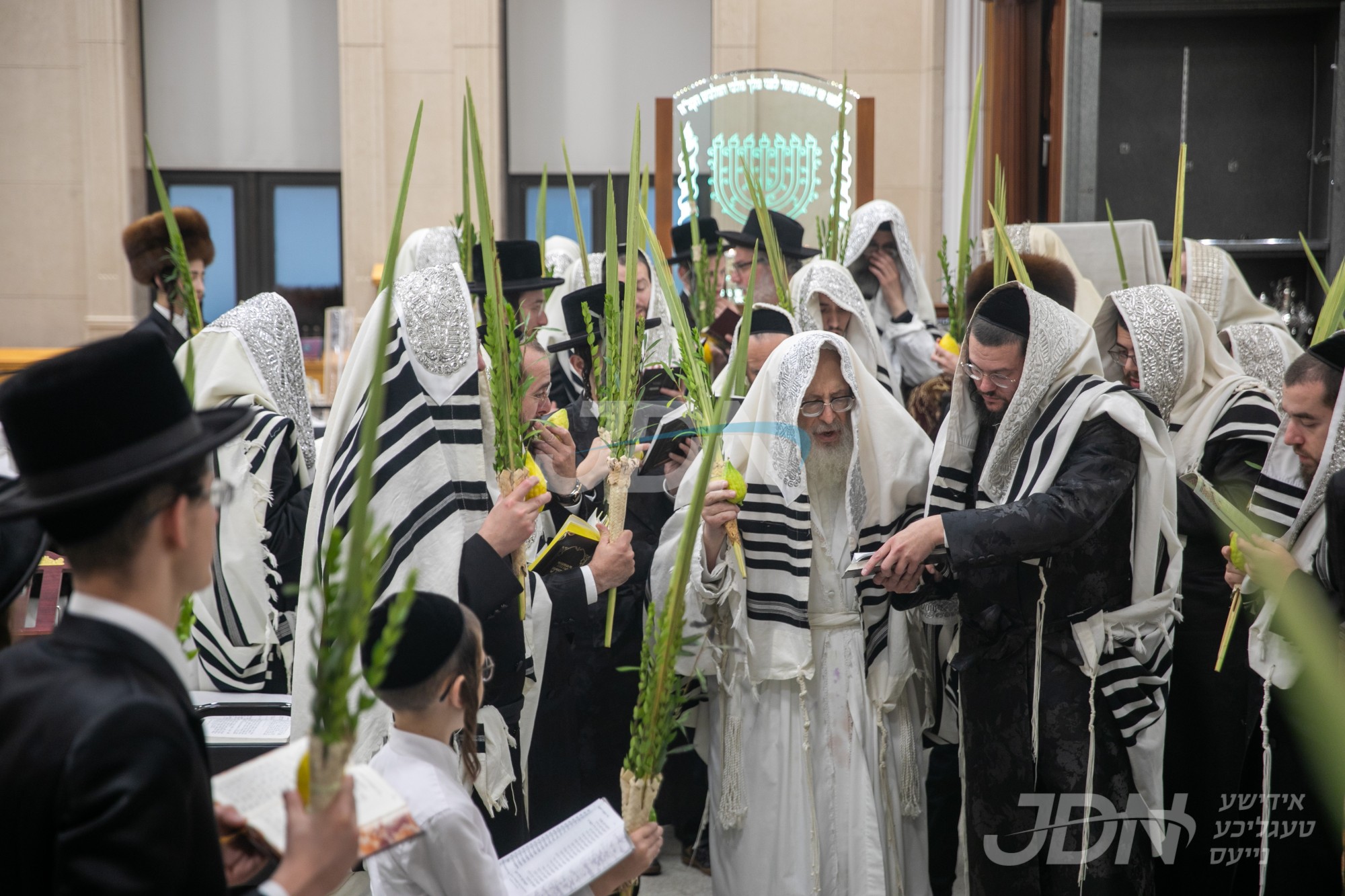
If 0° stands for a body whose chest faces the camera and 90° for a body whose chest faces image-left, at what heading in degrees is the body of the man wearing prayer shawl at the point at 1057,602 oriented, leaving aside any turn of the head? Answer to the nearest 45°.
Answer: approximately 45°

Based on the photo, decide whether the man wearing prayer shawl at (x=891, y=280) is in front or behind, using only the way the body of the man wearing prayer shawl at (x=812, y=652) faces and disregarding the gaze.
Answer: behind

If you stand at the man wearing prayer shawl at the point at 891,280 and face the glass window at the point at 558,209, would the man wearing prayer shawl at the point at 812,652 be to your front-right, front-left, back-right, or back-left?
back-left

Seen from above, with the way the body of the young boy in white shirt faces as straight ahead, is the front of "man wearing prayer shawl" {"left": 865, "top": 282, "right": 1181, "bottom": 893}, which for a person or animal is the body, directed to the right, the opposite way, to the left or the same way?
the opposite way

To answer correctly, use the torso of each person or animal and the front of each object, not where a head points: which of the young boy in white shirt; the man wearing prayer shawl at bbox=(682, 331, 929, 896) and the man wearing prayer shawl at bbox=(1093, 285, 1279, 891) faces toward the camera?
the man wearing prayer shawl at bbox=(682, 331, 929, 896)

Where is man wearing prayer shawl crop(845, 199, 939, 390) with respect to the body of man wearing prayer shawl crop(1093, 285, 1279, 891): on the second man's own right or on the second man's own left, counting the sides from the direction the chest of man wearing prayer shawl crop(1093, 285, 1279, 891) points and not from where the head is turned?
on the second man's own right

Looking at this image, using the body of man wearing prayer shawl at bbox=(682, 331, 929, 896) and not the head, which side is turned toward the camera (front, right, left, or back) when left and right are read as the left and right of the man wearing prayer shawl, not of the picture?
front

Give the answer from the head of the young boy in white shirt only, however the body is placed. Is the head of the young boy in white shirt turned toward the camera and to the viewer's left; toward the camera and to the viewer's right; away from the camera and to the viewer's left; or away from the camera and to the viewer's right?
away from the camera and to the viewer's right

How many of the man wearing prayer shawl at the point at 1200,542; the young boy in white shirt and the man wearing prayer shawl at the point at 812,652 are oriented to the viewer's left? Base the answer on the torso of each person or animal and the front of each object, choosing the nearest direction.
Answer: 1

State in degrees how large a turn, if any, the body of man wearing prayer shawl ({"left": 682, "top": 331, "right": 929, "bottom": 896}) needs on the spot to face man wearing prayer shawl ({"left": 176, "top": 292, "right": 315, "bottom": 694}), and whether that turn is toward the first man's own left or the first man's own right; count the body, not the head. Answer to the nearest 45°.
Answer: approximately 90° to the first man's own right

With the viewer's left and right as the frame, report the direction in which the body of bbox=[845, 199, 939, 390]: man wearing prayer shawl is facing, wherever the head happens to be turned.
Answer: facing the viewer and to the left of the viewer

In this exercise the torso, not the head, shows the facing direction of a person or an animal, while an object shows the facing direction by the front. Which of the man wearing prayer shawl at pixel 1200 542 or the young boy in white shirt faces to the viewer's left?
the man wearing prayer shawl

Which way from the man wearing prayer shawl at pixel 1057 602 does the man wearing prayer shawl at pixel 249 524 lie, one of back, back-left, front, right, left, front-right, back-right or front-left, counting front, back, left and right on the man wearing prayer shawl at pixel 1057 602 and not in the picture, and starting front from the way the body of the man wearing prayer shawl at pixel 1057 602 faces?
front-right
